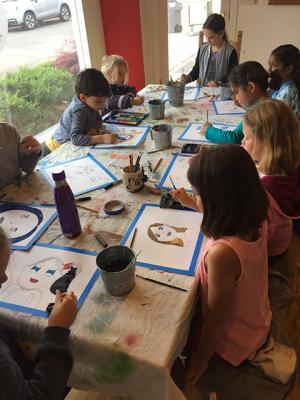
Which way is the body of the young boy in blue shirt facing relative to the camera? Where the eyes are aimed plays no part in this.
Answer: to the viewer's right

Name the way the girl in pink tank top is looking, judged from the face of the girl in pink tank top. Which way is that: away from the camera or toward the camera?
away from the camera

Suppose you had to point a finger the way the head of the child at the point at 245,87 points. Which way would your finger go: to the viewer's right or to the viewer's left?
to the viewer's left

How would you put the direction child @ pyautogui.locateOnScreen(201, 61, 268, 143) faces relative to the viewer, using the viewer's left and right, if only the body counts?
facing to the left of the viewer

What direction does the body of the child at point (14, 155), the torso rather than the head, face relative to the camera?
to the viewer's right

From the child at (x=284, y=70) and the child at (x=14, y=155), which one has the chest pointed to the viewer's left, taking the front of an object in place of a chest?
the child at (x=284, y=70)

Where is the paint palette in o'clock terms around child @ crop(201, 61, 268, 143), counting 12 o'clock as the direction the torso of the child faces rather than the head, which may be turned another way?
The paint palette is roughly at 12 o'clock from the child.

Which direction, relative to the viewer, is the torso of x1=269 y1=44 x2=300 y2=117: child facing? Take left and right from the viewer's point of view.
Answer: facing to the left of the viewer

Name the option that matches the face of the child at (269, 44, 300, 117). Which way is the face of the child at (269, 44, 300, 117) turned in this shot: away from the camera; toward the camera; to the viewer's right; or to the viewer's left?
to the viewer's left
